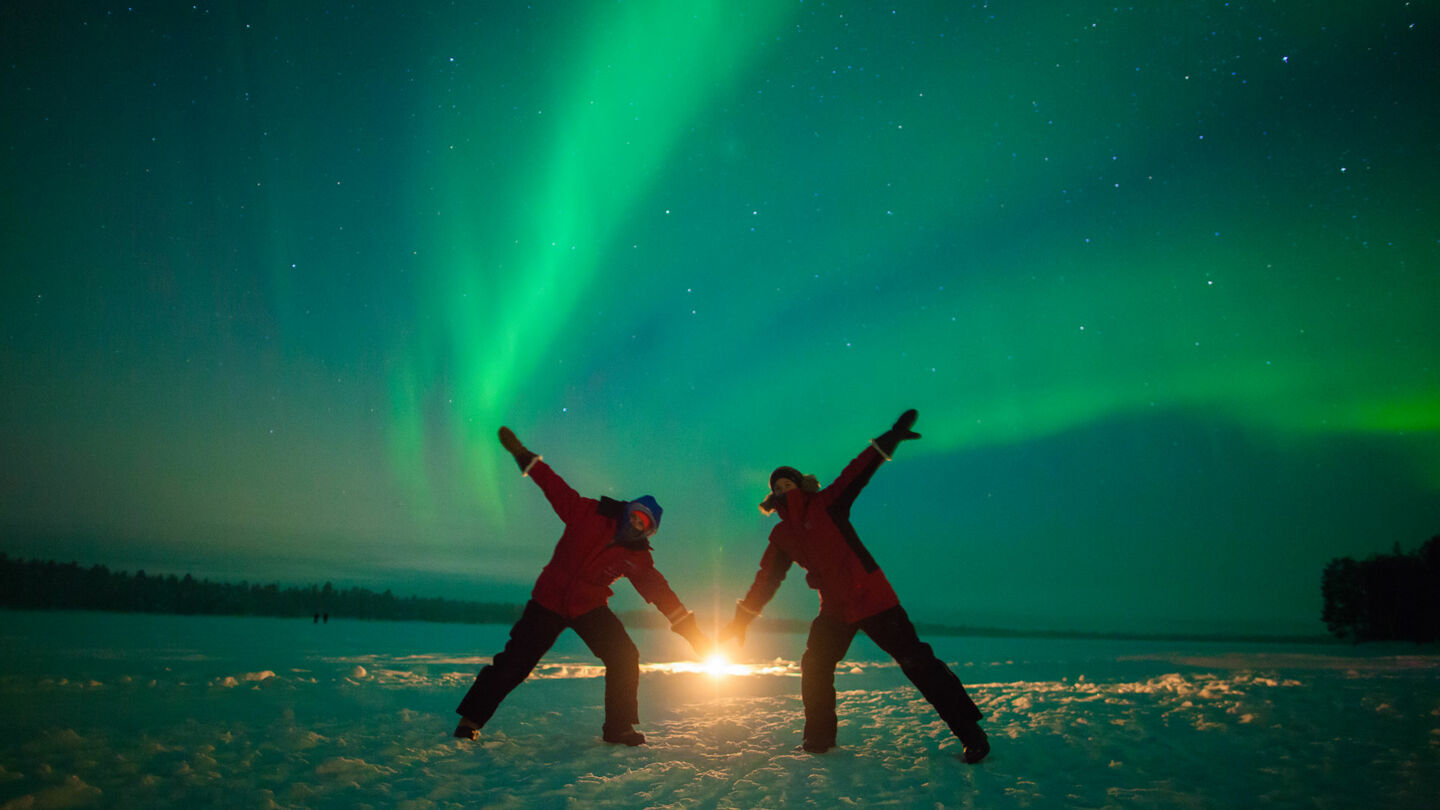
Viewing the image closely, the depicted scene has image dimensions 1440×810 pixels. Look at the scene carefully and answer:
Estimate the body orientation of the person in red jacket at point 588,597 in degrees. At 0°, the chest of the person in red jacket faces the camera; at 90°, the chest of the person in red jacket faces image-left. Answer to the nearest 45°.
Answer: approximately 0°

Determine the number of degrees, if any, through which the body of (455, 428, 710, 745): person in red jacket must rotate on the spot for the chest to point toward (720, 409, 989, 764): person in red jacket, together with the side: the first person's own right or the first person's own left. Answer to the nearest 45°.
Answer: approximately 90° to the first person's own left
